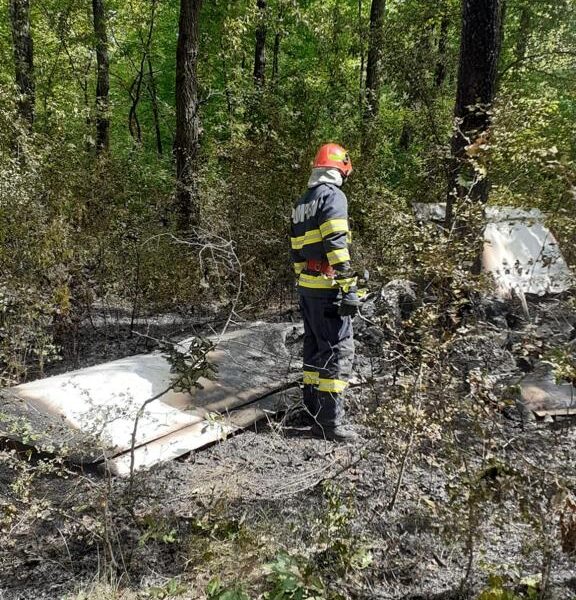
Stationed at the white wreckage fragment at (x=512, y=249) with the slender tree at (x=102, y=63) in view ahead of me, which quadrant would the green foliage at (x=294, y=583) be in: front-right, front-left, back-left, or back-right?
back-left

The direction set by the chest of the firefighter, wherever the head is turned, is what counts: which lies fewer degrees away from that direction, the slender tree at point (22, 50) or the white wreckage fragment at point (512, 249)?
the white wreckage fragment

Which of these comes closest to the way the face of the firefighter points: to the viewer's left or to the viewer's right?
to the viewer's right

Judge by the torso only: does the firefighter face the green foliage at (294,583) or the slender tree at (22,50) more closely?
the slender tree

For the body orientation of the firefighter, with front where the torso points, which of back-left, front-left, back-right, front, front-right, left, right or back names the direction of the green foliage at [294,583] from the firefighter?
back-right

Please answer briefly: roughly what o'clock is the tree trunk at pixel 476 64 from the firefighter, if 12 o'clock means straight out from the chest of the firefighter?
The tree trunk is roughly at 12 o'clock from the firefighter.

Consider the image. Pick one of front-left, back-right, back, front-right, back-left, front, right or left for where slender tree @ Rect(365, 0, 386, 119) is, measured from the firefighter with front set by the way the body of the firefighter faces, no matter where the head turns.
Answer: front-left

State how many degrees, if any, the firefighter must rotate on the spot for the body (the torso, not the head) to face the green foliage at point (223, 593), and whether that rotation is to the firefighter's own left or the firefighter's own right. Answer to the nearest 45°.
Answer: approximately 135° to the firefighter's own right

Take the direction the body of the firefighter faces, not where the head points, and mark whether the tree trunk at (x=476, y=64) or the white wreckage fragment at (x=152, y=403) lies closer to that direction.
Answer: the tree trunk

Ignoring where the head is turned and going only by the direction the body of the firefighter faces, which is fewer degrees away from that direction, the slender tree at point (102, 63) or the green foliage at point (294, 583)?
the slender tree

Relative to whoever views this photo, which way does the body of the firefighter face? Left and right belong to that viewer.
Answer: facing away from the viewer and to the right of the viewer

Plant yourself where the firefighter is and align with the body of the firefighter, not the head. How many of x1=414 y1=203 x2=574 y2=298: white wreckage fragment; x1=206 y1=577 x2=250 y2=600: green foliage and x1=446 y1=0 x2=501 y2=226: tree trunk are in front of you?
2

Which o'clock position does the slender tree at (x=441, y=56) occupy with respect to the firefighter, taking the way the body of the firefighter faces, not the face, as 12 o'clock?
The slender tree is roughly at 11 o'clock from the firefighter.

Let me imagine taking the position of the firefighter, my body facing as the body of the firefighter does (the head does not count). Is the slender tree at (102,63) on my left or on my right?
on my left

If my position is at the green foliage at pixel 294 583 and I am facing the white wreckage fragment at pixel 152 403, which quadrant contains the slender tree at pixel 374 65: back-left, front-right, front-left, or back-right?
front-right

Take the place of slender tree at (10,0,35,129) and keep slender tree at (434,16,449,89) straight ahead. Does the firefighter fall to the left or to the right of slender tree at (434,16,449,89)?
right
